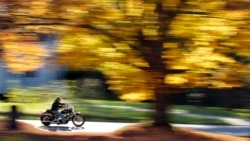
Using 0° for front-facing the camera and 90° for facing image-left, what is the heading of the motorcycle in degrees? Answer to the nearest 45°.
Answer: approximately 270°
